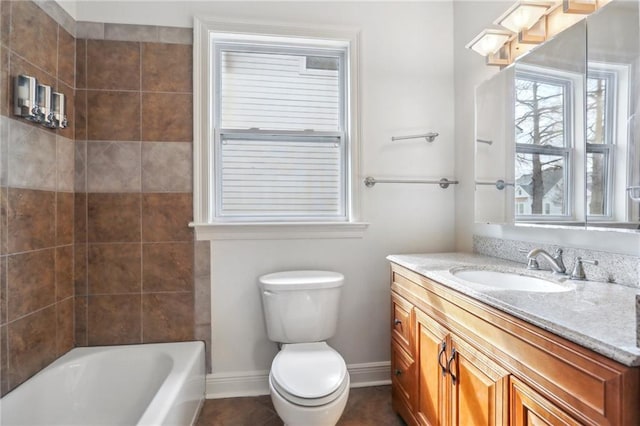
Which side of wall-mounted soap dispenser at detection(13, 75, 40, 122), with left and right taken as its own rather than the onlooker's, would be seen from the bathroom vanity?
front

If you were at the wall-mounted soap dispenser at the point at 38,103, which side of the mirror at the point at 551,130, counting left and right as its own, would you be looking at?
front

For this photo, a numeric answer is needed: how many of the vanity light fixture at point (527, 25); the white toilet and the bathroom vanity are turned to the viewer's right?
0

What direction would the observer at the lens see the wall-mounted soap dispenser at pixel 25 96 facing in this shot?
facing the viewer and to the right of the viewer

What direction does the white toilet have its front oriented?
toward the camera

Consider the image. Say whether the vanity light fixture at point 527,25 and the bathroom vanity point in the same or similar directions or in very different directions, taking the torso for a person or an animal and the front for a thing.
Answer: same or similar directions

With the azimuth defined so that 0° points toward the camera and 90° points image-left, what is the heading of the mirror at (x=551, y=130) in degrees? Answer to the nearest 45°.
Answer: approximately 45°

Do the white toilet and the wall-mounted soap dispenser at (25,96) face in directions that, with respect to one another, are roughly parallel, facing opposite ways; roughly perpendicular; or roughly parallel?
roughly perpendicular

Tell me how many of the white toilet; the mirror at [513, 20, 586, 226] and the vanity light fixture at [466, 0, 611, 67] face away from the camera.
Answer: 0

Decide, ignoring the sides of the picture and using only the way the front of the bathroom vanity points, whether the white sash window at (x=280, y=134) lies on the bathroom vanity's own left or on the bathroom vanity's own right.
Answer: on the bathroom vanity's own right

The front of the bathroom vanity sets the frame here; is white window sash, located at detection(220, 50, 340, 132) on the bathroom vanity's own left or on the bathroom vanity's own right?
on the bathroom vanity's own right

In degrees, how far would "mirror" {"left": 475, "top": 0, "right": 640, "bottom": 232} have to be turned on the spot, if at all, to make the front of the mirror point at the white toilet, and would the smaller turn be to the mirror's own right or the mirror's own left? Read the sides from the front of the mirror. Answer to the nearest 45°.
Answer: approximately 45° to the mirror's own right

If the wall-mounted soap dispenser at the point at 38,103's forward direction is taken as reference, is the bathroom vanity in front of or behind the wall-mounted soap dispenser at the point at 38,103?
in front

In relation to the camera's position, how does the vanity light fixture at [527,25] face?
facing the viewer and to the left of the viewer

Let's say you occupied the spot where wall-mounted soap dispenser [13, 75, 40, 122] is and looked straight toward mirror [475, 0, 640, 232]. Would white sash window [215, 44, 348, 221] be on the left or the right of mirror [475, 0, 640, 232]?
left
